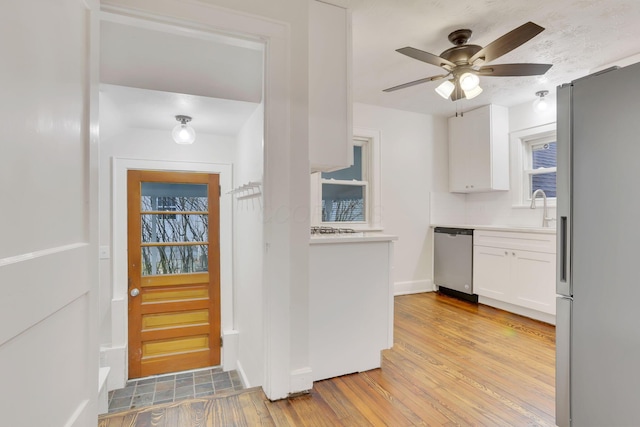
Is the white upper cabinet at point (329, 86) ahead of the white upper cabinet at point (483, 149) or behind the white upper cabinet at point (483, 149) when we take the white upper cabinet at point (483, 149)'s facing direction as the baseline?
ahead

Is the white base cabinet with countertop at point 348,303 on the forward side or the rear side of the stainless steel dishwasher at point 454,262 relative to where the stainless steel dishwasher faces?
on the forward side

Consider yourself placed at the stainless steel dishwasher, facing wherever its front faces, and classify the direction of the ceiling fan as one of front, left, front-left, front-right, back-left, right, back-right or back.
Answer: front-left

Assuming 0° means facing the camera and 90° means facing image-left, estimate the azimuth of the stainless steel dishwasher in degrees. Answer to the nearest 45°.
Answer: approximately 45°

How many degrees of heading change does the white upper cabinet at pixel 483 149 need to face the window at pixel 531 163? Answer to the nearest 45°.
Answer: approximately 135° to its left

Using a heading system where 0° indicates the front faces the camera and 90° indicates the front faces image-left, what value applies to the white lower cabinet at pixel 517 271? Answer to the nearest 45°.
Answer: approximately 45°

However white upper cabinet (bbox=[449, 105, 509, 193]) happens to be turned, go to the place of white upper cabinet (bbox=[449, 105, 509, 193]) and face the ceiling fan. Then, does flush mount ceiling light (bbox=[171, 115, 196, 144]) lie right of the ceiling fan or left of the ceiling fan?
right

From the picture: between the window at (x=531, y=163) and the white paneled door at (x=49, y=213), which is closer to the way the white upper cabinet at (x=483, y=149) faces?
the white paneled door

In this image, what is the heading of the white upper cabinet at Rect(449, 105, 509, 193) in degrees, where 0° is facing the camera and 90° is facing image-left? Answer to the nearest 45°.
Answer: approximately 45°
